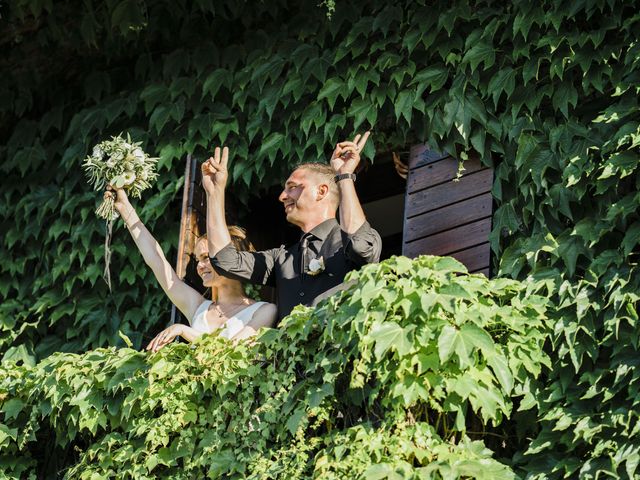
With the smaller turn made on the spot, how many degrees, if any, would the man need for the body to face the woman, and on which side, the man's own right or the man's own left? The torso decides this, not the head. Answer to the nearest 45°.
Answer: approximately 90° to the man's own right

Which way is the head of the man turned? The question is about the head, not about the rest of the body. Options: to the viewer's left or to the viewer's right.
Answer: to the viewer's left

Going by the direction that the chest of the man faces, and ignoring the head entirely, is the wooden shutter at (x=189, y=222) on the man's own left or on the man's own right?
on the man's own right

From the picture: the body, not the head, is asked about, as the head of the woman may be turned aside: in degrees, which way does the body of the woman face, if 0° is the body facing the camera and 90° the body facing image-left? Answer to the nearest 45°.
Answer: approximately 45°

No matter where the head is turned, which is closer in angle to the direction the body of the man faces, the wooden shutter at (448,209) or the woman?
the woman

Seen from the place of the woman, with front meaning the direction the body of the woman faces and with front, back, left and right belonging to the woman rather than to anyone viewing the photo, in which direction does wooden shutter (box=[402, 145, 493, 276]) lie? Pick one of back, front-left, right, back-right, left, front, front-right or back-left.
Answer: back-left

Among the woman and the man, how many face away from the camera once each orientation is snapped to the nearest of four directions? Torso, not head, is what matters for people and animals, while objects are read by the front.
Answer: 0

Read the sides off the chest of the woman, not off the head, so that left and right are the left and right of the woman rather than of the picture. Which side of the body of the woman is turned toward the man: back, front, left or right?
left
